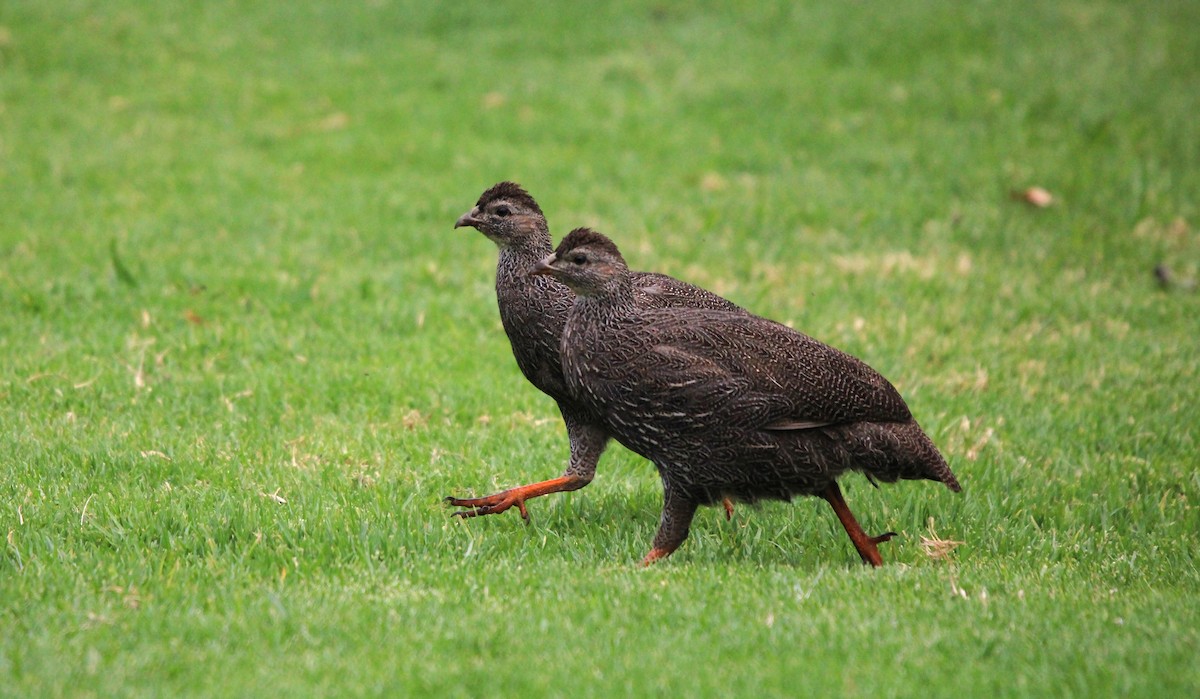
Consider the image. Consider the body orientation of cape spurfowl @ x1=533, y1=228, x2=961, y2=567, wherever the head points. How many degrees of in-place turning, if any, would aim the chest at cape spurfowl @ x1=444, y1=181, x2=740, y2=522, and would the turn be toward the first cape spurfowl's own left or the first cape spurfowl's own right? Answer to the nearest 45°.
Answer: approximately 45° to the first cape spurfowl's own right

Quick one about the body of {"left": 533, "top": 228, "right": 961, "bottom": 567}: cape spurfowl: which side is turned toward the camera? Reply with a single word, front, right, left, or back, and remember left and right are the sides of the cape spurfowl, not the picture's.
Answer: left

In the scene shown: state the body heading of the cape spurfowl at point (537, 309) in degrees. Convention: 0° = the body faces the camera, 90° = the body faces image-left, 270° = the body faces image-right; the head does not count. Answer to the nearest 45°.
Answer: approximately 90°

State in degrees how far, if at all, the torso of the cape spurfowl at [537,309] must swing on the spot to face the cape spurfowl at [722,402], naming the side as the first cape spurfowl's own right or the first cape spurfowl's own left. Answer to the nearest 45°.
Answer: approximately 135° to the first cape spurfowl's own left

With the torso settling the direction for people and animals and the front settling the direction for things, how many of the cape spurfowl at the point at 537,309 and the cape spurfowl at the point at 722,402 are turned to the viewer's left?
2

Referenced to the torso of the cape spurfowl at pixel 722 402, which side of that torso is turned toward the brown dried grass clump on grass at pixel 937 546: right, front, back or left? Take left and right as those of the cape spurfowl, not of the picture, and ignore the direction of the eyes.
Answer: back

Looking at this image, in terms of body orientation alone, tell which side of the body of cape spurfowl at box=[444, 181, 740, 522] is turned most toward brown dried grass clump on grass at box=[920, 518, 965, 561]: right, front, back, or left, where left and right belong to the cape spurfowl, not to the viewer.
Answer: back

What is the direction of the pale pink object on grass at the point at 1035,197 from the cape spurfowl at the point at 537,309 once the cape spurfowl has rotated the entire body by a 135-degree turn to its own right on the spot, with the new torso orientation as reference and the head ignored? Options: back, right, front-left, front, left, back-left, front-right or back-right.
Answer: front

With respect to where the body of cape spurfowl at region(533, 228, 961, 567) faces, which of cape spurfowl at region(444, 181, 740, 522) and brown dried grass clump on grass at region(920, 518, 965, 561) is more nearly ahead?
the cape spurfowl
